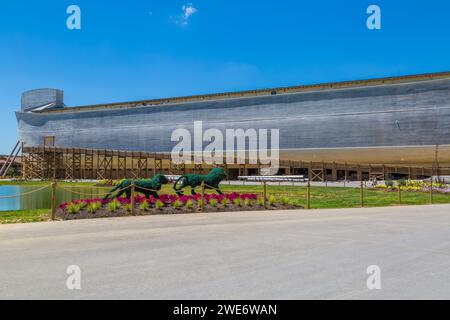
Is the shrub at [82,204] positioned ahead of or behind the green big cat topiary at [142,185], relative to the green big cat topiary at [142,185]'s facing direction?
behind

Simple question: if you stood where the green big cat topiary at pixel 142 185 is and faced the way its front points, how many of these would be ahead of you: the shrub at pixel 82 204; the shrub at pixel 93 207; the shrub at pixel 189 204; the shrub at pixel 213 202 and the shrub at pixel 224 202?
3

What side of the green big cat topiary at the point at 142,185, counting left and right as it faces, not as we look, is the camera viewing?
right

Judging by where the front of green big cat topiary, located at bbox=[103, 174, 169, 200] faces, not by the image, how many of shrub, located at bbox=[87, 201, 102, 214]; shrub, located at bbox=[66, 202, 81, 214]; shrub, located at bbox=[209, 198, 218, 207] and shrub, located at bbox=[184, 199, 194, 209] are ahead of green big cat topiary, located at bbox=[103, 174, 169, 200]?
2

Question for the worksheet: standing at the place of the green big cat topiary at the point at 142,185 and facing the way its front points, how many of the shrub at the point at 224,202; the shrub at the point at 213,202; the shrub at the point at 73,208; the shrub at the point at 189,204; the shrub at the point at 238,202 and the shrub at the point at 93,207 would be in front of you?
4

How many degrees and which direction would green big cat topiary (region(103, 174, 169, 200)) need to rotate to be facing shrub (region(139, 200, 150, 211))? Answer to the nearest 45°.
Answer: approximately 90° to its right

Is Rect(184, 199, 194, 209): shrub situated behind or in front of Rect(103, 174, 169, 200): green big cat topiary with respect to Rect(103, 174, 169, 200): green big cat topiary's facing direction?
in front

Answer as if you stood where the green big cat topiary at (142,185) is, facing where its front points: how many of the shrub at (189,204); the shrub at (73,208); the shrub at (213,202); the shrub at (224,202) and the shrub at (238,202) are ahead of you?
4

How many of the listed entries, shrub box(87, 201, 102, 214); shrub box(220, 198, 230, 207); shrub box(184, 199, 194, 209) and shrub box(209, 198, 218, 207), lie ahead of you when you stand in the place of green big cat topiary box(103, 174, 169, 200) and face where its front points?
3

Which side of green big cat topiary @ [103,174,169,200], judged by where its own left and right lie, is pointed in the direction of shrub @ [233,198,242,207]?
front
